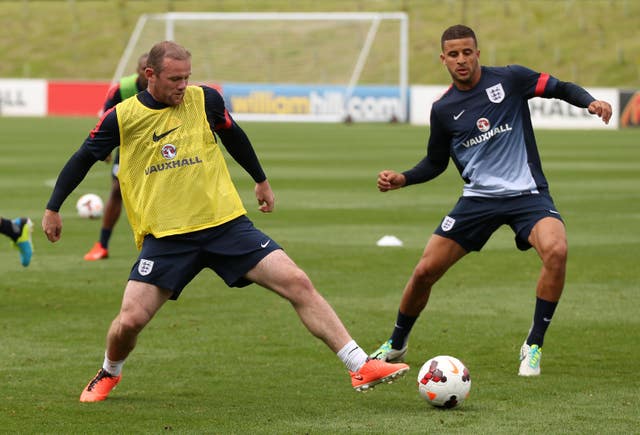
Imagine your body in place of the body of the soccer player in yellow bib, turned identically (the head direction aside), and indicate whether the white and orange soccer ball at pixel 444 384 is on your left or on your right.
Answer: on your left

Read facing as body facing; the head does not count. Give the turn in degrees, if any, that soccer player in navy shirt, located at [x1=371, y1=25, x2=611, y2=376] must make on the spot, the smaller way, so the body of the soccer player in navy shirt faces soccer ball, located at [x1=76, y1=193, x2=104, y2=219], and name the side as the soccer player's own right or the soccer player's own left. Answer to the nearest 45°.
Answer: approximately 135° to the soccer player's own right

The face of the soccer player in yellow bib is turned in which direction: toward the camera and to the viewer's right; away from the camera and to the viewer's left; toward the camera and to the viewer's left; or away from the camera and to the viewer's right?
toward the camera and to the viewer's right

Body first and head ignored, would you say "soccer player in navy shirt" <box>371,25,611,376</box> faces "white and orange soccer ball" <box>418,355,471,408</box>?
yes

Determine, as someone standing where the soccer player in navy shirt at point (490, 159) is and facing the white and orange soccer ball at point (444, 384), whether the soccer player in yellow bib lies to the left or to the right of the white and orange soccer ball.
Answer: right

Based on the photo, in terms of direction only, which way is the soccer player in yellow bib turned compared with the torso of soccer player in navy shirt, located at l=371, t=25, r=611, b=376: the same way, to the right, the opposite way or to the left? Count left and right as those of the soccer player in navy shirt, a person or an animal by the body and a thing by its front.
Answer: the same way

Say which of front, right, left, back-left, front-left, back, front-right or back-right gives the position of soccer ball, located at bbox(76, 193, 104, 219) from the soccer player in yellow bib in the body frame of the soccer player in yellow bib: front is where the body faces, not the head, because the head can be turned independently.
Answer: back

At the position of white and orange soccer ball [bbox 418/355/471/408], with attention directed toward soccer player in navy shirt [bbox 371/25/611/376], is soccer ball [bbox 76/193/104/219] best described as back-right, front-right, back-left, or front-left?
front-left

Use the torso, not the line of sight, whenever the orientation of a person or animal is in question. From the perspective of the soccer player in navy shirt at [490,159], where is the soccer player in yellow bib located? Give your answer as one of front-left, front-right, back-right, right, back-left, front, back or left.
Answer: front-right

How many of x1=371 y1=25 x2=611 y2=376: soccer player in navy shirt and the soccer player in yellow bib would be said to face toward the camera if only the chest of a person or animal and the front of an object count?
2

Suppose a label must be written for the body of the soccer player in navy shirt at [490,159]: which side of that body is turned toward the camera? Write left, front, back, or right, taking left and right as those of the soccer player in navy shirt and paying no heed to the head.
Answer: front

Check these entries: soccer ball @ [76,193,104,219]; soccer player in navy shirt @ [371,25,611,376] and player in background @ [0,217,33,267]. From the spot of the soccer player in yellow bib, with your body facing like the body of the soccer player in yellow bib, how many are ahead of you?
0

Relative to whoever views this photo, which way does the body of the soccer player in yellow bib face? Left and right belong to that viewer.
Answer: facing the viewer
